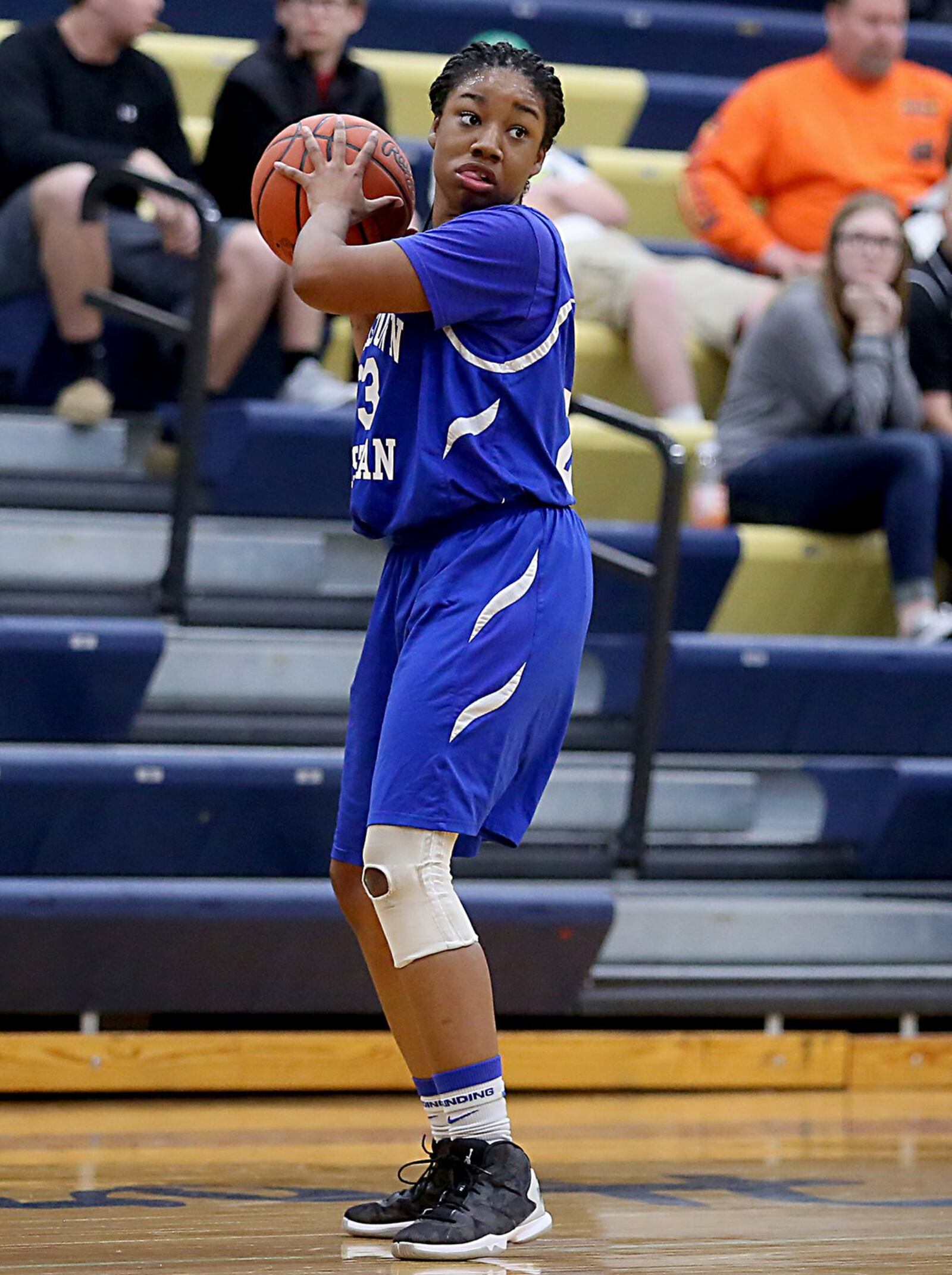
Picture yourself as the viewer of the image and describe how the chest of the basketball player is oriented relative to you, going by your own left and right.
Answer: facing to the left of the viewer

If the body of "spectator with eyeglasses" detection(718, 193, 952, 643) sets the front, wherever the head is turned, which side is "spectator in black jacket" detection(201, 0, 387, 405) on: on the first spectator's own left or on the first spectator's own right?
on the first spectator's own right

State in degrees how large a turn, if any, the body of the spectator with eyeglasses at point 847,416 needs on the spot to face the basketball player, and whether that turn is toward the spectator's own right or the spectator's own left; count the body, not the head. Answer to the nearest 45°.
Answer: approximately 45° to the spectator's own right

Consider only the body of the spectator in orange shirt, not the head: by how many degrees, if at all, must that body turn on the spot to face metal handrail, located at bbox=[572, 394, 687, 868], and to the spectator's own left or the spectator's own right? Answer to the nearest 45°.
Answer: approximately 45° to the spectator's own right
